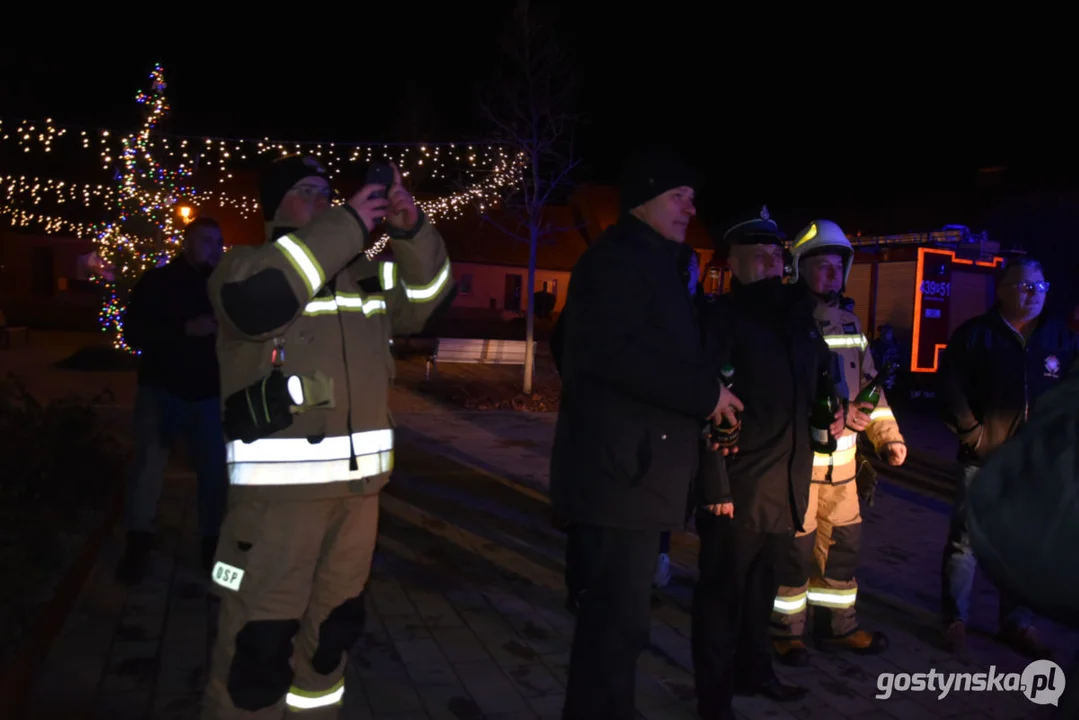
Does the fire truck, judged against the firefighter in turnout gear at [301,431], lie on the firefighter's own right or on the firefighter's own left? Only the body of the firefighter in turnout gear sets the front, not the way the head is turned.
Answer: on the firefighter's own left

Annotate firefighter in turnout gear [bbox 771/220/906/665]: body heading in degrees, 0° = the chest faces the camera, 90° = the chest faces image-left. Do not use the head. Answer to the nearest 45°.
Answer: approximately 315°

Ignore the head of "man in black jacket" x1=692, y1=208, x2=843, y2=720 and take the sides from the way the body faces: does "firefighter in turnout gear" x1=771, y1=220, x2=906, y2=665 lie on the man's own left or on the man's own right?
on the man's own left

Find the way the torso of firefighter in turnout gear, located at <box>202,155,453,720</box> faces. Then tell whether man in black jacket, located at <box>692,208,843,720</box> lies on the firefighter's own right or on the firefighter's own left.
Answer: on the firefighter's own left

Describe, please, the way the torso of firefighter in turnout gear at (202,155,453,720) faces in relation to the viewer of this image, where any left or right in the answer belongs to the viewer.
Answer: facing the viewer and to the right of the viewer

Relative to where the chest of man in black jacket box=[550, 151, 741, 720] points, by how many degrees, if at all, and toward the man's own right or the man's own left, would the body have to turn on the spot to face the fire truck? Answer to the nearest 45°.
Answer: approximately 90° to the man's own left

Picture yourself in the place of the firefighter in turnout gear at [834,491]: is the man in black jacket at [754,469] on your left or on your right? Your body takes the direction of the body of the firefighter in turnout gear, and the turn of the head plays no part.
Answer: on your right

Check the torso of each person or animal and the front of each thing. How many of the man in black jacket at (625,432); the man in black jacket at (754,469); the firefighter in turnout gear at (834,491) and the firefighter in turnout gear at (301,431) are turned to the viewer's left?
0

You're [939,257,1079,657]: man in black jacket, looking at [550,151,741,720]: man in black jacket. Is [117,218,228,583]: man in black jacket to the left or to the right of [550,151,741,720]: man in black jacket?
right

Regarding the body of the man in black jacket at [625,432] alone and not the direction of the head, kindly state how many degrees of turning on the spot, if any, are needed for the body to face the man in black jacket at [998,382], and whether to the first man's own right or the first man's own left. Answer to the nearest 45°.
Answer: approximately 45° to the first man's own left

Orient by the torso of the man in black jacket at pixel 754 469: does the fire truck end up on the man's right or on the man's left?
on the man's left

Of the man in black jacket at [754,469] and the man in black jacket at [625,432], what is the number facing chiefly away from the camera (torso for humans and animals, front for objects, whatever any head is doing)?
0
